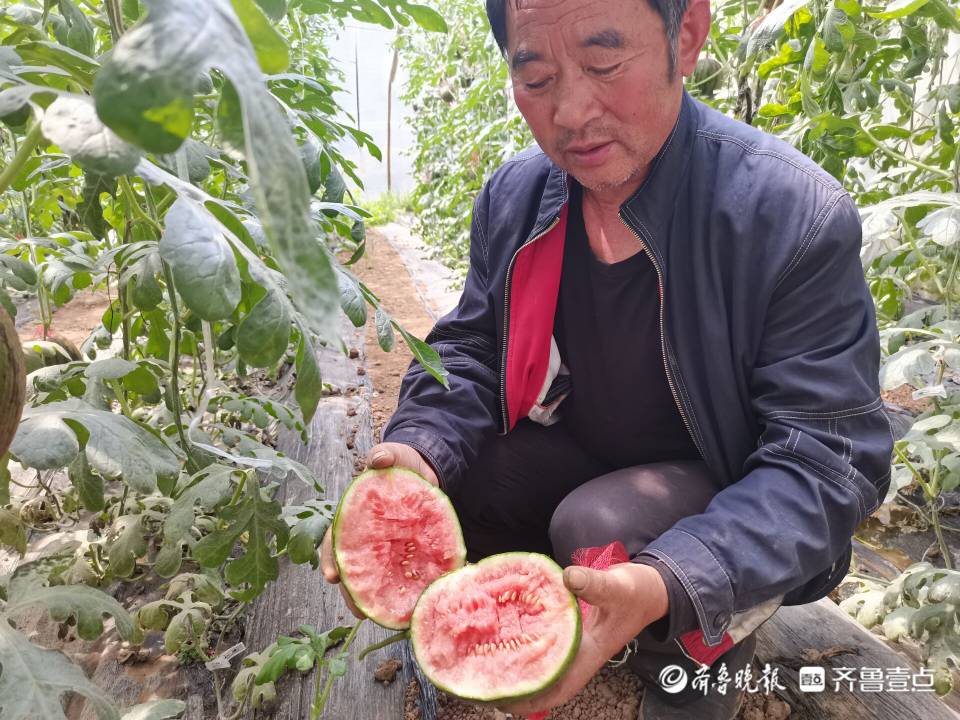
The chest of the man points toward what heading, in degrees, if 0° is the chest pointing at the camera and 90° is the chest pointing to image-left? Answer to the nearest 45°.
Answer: approximately 45°

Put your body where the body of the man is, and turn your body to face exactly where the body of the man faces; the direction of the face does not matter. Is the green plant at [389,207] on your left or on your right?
on your right

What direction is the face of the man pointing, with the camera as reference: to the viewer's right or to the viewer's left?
to the viewer's left
